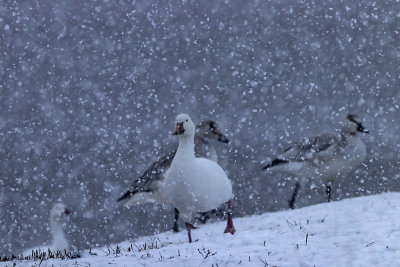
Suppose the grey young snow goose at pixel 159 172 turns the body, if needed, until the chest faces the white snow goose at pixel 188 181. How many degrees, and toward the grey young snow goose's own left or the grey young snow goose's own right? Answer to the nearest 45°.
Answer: approximately 90° to the grey young snow goose's own right

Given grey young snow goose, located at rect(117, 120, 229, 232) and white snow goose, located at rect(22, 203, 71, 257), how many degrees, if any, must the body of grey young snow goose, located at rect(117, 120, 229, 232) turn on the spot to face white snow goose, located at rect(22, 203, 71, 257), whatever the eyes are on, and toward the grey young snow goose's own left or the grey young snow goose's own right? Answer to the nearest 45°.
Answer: approximately 180°

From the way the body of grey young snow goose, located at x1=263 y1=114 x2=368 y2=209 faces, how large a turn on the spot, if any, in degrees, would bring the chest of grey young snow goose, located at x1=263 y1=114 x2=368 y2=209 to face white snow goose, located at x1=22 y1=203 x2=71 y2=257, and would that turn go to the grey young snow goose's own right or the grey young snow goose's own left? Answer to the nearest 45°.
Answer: approximately 180°

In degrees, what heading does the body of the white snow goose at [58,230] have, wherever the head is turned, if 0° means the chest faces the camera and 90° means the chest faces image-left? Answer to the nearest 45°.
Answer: approximately 270°

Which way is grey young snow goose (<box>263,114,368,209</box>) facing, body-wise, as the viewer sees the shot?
to the viewer's right

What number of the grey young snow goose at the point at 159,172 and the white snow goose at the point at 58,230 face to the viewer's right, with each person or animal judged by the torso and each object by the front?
2

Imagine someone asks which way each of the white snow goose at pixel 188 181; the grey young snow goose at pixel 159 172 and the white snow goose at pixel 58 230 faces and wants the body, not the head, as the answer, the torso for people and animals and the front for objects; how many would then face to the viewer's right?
2

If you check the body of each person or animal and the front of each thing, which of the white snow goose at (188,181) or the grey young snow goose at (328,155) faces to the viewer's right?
the grey young snow goose at (328,155)

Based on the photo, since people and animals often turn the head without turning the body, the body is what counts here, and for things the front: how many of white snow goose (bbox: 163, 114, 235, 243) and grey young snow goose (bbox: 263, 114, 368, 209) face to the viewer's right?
1

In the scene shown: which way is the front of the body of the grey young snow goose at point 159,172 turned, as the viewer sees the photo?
to the viewer's right

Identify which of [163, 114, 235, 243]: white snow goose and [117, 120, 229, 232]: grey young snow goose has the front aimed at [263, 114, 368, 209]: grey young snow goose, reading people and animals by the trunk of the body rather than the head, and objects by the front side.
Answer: [117, 120, 229, 232]: grey young snow goose

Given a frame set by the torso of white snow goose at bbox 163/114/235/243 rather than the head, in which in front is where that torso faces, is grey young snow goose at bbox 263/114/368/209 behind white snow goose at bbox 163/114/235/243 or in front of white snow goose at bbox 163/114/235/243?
behind
